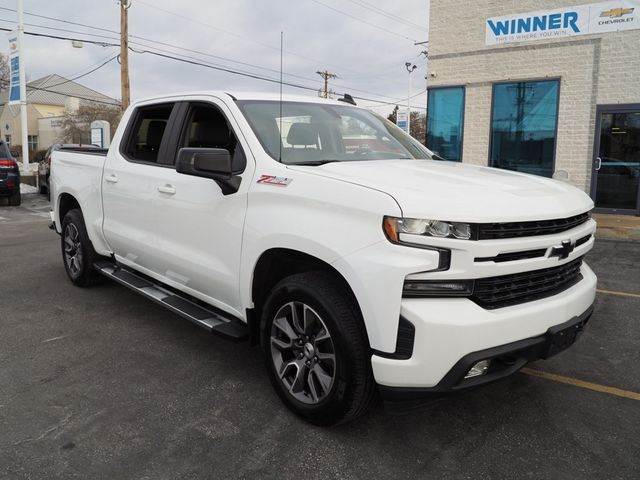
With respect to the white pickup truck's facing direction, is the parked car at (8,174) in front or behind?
behind

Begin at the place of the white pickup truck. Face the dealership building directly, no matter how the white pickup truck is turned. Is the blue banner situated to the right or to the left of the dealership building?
left

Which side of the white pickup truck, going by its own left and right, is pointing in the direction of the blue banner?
back

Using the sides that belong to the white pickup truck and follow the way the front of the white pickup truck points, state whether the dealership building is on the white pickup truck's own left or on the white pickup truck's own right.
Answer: on the white pickup truck's own left

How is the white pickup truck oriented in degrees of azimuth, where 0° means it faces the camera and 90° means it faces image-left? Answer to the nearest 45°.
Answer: approximately 315°

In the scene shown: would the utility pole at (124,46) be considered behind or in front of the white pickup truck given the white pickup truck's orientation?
behind
